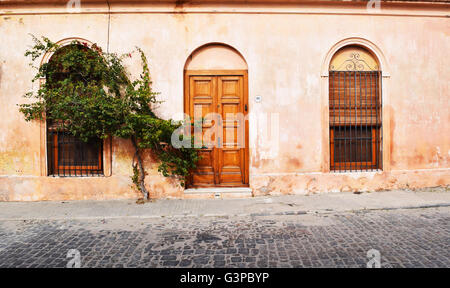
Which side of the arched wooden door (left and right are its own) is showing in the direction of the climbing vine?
right

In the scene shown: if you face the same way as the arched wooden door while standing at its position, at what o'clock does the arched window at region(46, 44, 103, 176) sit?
The arched window is roughly at 3 o'clock from the arched wooden door.

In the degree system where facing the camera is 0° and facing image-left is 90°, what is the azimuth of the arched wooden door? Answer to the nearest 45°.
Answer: approximately 0°

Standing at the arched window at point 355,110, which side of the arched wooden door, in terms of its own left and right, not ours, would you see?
left
